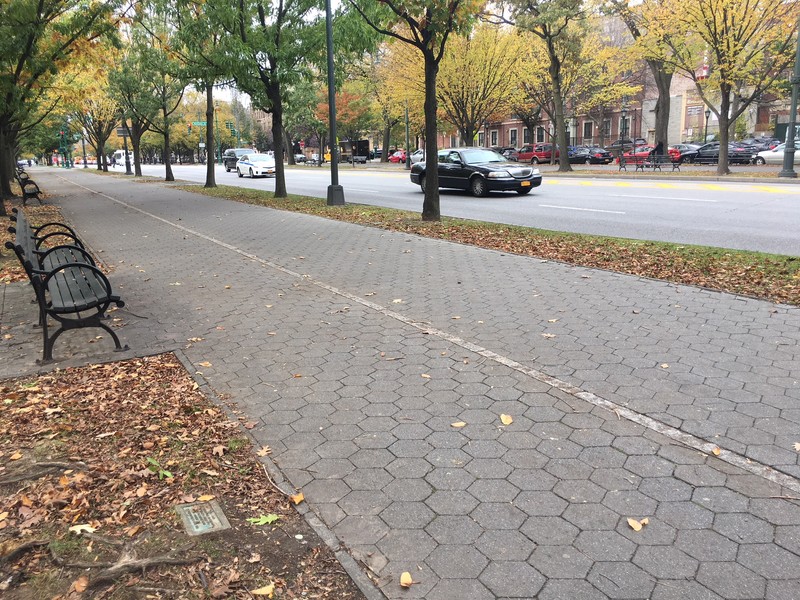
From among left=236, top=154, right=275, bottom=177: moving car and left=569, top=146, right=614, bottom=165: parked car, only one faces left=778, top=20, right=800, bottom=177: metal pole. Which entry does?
left=236, top=154, right=275, bottom=177: moving car

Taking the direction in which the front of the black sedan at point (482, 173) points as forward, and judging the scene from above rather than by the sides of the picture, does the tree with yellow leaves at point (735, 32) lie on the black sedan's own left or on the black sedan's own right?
on the black sedan's own left

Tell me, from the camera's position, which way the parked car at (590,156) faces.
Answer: facing away from the viewer and to the left of the viewer

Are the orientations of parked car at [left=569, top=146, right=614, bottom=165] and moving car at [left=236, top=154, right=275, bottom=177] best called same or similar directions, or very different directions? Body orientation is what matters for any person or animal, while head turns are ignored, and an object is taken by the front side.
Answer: very different directions

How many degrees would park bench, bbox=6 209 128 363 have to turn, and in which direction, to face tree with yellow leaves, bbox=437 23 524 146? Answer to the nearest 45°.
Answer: approximately 45° to its left

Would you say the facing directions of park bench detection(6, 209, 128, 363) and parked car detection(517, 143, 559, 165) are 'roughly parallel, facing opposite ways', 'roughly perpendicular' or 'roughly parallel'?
roughly perpendicular

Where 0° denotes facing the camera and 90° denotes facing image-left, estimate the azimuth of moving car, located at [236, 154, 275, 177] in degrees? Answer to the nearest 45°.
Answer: approximately 315°

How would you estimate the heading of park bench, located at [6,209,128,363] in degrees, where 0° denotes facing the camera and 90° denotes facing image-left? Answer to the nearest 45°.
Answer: approximately 270°

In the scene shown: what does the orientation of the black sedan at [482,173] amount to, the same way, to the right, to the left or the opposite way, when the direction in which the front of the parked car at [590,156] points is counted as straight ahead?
the opposite way
